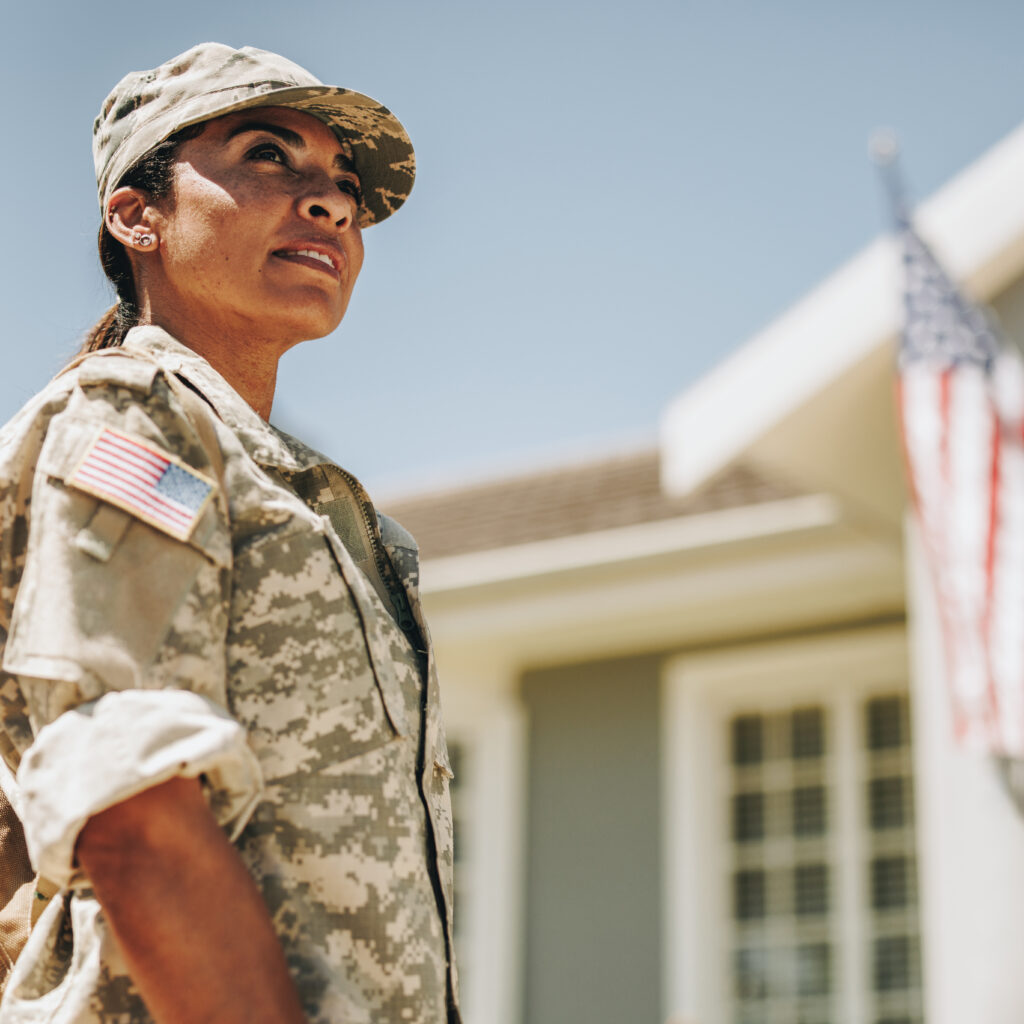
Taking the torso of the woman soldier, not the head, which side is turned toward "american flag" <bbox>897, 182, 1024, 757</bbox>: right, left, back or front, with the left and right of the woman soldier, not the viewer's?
left

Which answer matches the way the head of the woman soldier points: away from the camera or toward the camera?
toward the camera

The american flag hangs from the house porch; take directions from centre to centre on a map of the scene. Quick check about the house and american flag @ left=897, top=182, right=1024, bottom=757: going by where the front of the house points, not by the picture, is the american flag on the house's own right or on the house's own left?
on the house's own left

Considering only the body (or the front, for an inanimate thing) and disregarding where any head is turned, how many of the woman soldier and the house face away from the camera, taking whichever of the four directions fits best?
0

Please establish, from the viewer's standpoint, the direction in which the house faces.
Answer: facing the viewer and to the left of the viewer

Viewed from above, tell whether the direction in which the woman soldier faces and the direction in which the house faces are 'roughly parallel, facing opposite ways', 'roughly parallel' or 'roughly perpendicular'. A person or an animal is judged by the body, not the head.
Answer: roughly perpendicular

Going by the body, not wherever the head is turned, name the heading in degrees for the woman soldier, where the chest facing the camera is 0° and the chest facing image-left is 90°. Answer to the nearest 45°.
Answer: approximately 315°
